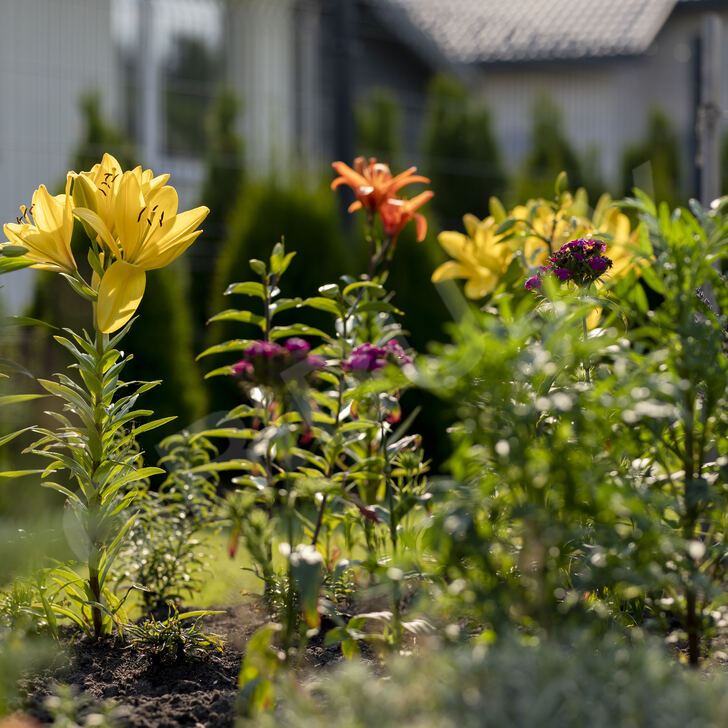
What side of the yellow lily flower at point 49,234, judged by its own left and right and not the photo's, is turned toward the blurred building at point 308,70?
right

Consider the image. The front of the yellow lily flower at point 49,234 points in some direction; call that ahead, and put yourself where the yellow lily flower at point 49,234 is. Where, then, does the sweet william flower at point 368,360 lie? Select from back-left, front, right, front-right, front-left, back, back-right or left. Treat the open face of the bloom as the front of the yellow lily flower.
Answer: back-left

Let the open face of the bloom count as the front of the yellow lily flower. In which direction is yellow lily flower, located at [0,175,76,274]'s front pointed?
to the viewer's left

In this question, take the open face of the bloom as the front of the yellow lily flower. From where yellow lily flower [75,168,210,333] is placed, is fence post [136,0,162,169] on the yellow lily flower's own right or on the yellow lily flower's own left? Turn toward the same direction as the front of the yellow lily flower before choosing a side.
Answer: on the yellow lily flower's own left

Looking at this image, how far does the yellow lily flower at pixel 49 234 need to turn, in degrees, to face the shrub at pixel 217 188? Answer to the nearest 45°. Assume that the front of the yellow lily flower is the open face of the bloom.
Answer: approximately 90° to its right

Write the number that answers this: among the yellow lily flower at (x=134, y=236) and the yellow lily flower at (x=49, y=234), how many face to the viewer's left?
1

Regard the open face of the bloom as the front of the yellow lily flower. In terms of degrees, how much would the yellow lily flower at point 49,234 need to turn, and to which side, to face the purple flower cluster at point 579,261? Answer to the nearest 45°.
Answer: approximately 180°

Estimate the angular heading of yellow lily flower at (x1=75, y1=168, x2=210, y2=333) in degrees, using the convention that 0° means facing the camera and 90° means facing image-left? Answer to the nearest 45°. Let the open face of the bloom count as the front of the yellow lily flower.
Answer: approximately 315°

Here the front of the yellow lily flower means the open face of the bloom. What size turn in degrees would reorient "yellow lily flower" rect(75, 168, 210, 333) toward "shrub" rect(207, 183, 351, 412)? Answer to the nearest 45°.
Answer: approximately 135° to its left

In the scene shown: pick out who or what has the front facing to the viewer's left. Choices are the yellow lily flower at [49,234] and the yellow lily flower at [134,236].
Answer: the yellow lily flower at [49,234]
